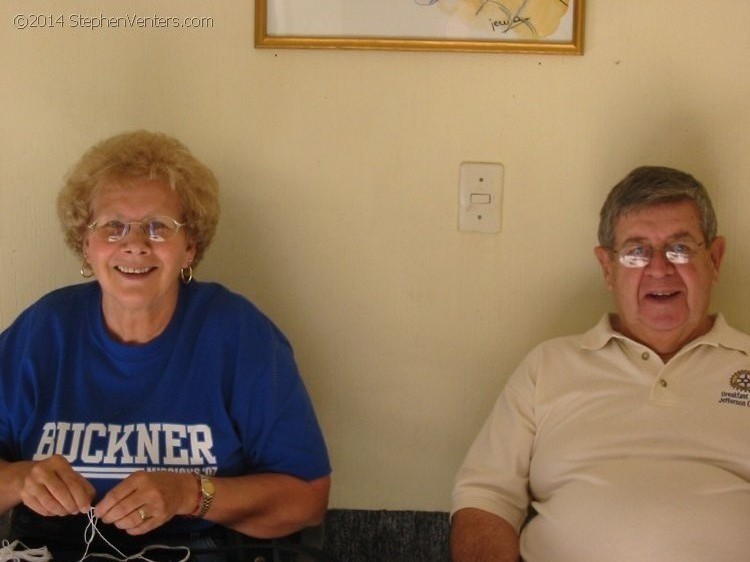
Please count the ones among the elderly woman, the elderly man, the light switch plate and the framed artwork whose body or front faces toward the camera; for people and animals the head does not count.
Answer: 4

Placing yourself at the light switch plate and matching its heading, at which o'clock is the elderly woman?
The elderly woman is roughly at 2 o'clock from the light switch plate.

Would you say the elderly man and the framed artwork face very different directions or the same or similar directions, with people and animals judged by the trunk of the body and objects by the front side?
same or similar directions

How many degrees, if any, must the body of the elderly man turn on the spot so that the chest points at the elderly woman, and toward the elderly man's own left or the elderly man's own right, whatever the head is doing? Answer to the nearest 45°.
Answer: approximately 90° to the elderly man's own right

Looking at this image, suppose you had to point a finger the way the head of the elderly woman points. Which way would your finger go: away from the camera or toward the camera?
toward the camera

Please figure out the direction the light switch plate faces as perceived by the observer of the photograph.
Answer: facing the viewer

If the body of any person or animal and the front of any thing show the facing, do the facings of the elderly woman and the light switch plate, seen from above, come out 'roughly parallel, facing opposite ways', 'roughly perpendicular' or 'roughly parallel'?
roughly parallel

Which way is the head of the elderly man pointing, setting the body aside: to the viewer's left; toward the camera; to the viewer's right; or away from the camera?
toward the camera

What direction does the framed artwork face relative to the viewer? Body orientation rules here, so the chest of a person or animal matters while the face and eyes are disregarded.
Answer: toward the camera

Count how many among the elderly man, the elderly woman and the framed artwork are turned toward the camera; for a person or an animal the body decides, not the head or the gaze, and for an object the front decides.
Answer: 3
